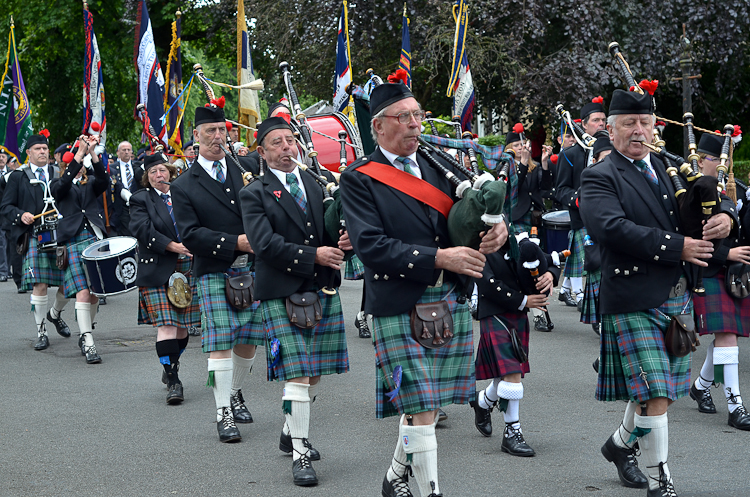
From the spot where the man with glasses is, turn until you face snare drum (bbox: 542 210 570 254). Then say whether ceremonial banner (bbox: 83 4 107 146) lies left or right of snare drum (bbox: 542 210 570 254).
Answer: left

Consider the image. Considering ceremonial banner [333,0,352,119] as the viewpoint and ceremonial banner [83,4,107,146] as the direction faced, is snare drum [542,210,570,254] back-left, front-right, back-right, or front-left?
back-left

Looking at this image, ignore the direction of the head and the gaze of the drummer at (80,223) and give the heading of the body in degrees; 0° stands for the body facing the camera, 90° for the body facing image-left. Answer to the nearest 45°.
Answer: approximately 315°

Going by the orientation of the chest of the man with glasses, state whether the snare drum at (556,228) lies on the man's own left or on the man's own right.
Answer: on the man's own left

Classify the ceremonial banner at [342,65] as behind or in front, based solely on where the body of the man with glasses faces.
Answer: behind

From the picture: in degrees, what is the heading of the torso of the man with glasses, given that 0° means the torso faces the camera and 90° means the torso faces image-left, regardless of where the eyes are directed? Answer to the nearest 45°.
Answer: approximately 315°

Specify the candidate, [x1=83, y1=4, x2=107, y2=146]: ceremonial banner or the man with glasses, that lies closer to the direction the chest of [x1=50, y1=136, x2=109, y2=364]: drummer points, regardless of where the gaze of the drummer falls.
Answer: the man with glasses

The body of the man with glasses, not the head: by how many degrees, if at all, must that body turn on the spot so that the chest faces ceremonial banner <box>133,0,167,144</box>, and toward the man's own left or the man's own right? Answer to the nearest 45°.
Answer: approximately 180°
